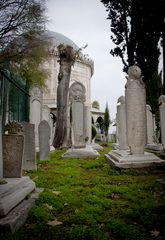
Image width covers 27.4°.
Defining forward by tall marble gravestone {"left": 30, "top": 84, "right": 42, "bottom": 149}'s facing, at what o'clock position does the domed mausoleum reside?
The domed mausoleum is roughly at 6 o'clock from the tall marble gravestone.

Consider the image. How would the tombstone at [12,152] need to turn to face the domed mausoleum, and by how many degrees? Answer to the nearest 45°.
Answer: approximately 180°

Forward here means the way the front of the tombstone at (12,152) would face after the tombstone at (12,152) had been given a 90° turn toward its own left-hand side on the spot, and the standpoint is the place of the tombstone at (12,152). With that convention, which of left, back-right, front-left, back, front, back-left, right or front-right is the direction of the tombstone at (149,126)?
front-left

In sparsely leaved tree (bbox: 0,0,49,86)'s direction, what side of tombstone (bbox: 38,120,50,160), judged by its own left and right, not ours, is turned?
back

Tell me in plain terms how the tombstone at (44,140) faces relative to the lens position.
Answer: facing the viewer

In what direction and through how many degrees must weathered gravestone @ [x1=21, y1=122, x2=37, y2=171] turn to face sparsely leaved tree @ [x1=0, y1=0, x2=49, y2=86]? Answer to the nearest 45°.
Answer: approximately 180°

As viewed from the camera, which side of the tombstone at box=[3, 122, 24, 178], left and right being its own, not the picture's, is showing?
front

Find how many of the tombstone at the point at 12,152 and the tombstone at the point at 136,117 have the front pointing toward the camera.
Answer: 2

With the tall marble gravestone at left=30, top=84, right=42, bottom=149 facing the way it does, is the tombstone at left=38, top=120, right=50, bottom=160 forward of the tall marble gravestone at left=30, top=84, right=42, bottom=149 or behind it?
forward

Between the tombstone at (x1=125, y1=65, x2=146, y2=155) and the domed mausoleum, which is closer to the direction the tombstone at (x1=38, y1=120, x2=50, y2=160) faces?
the tombstone

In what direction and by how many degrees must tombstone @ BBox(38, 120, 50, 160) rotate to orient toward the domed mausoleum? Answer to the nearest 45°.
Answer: approximately 180°
